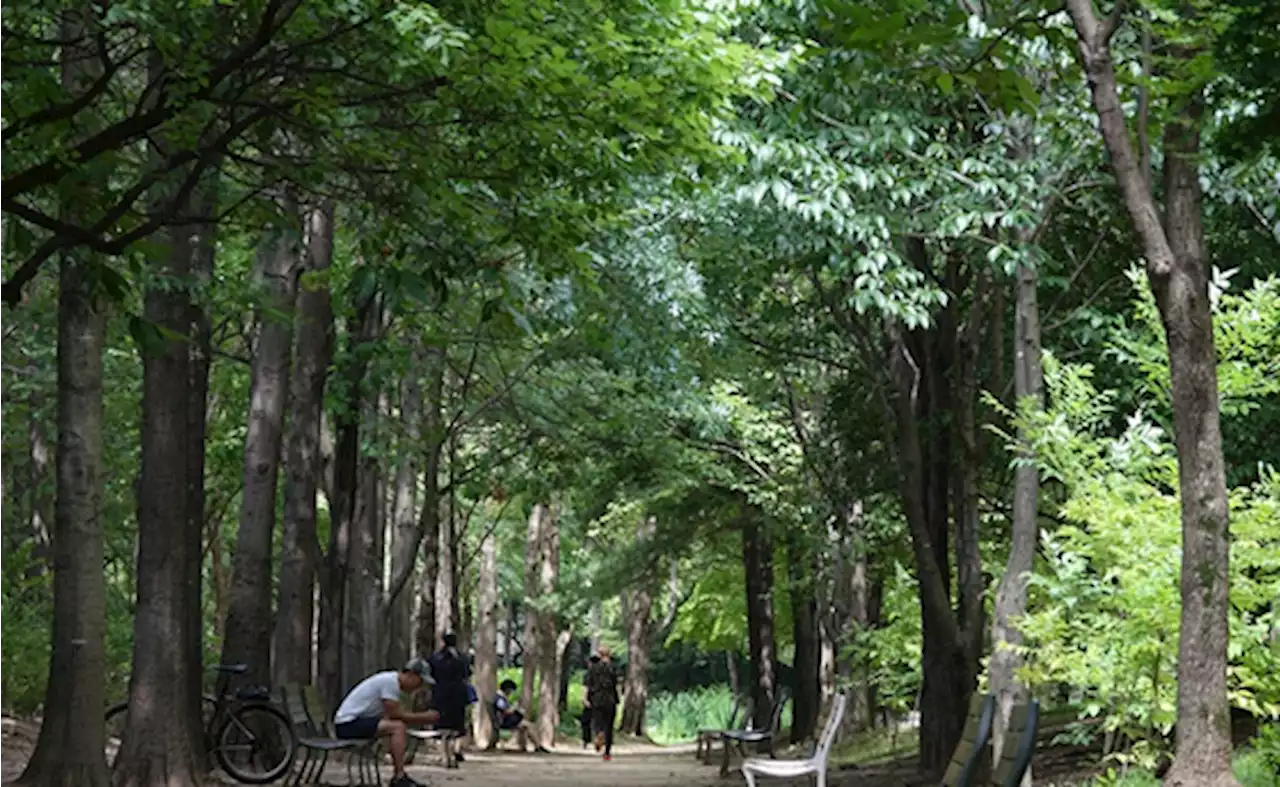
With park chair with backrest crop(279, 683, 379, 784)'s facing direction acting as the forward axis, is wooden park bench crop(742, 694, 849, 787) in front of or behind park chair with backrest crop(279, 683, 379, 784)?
in front

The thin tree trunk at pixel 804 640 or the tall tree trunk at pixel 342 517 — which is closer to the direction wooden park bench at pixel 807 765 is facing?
the tall tree trunk

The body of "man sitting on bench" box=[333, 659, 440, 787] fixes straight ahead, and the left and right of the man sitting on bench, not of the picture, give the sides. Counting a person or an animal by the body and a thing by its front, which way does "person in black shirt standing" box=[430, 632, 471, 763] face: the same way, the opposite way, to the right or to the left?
to the left

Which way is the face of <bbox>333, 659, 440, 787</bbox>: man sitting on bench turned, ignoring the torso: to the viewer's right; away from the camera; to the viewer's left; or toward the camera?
to the viewer's right

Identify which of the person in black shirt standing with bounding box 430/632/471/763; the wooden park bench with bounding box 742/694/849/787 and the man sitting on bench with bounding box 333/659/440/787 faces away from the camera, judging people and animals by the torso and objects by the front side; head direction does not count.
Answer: the person in black shirt standing

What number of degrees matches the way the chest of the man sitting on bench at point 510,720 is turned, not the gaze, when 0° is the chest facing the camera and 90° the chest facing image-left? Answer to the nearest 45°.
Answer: approximately 270°

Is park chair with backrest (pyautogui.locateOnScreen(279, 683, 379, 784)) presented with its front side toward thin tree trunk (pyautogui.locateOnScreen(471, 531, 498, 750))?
no

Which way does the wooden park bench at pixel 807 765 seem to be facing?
to the viewer's left

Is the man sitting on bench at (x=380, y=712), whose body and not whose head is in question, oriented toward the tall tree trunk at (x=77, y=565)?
no

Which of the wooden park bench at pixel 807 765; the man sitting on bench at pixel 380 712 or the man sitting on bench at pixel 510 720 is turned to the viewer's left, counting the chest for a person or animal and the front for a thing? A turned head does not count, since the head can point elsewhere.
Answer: the wooden park bench

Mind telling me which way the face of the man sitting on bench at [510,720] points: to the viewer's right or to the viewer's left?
to the viewer's right

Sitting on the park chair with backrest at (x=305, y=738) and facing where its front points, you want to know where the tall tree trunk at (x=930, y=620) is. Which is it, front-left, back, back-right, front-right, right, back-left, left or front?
front

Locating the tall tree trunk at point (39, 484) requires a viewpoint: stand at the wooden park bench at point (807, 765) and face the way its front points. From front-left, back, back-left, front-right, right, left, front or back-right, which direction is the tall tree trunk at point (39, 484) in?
front-right

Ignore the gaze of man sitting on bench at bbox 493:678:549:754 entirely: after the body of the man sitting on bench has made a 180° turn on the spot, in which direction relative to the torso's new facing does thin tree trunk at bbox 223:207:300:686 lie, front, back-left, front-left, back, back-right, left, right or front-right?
left

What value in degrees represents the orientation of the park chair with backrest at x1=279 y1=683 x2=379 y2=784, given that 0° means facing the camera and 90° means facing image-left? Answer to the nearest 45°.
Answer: approximately 270°

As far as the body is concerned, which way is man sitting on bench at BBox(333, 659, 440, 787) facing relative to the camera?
to the viewer's right

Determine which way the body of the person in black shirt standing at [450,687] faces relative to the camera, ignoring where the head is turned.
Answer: away from the camera
